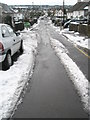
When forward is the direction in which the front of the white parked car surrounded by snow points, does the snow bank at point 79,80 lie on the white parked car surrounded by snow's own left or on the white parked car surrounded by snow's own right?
on the white parked car surrounded by snow's own right

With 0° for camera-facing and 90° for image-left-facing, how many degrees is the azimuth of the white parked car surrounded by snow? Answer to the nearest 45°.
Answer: approximately 225°

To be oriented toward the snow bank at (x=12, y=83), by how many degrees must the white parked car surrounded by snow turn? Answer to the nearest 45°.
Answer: approximately 135° to its right
